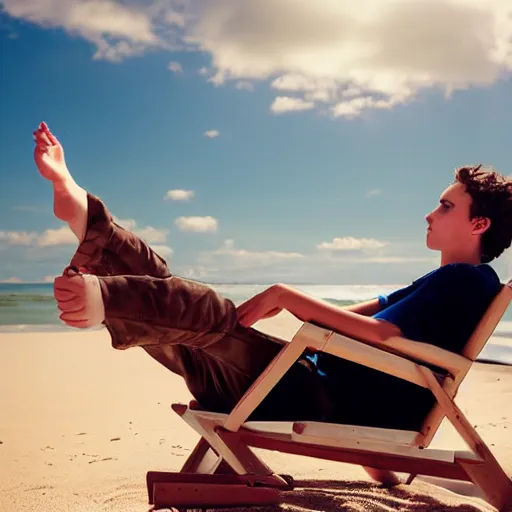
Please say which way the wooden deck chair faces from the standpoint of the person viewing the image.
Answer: facing to the left of the viewer

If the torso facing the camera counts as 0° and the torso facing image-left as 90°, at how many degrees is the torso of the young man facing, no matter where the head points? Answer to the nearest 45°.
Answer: approximately 90°

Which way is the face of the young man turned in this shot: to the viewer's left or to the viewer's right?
to the viewer's left
